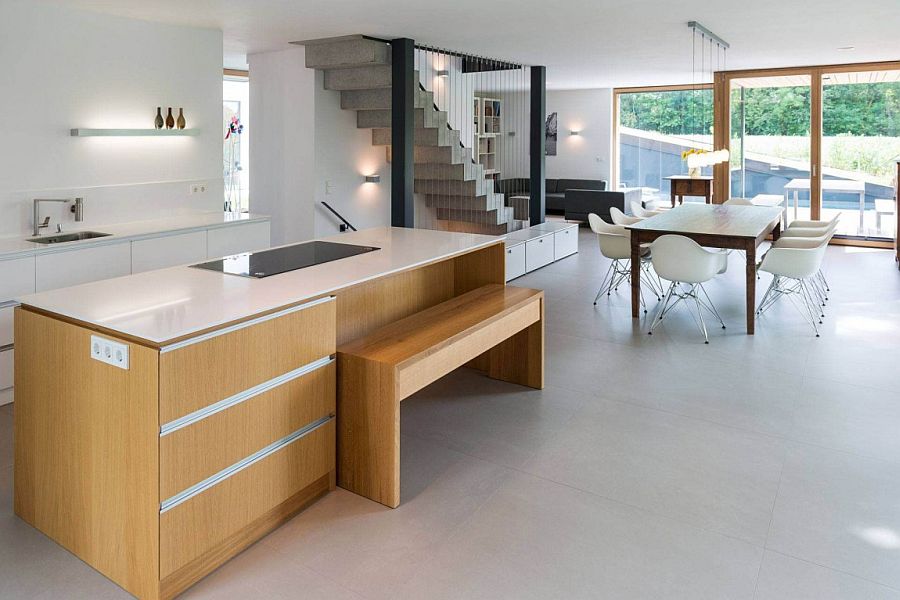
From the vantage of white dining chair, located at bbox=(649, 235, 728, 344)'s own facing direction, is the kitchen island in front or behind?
behind

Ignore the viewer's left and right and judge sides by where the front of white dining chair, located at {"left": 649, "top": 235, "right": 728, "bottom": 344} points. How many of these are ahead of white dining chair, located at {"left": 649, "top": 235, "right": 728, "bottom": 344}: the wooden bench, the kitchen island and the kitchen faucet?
0

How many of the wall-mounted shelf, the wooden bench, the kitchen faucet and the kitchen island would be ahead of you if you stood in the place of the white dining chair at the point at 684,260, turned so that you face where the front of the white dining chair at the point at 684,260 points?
0

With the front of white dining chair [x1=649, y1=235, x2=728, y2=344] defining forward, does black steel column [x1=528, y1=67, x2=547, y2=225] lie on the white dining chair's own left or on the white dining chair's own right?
on the white dining chair's own left

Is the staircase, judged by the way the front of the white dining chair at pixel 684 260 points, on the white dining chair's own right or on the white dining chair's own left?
on the white dining chair's own left

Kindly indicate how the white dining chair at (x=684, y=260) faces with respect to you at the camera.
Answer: facing away from the viewer and to the right of the viewer

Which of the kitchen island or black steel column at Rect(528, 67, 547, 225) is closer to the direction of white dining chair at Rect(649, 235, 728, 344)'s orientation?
the black steel column

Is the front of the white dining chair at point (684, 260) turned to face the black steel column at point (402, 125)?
no

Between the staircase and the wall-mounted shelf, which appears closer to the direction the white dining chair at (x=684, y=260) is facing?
the staircase

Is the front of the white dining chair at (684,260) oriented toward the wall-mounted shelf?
no

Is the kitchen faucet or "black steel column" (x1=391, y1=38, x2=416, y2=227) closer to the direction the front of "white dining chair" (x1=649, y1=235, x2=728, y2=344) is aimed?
the black steel column
